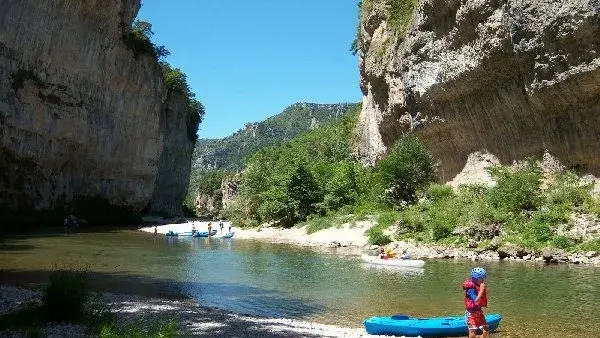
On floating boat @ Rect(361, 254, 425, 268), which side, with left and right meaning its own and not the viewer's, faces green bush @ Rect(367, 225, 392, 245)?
right

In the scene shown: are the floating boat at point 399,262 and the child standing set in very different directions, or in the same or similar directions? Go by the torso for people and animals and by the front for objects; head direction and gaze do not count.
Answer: very different directions

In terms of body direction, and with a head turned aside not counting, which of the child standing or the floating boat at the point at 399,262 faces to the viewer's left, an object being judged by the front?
the floating boat

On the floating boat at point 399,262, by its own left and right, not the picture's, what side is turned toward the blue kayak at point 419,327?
left

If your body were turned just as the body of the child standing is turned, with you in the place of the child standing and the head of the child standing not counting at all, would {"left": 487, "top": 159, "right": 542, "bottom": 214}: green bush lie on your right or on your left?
on your left

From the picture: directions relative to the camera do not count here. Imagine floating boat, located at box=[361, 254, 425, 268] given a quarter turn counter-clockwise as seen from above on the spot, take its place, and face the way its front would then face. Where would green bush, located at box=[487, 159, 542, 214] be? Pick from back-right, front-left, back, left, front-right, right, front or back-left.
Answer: back-left

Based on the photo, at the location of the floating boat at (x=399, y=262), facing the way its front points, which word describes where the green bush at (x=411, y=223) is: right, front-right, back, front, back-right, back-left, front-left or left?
right

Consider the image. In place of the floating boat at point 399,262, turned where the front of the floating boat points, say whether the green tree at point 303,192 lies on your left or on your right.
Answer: on your right

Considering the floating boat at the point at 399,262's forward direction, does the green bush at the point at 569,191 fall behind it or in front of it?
behind

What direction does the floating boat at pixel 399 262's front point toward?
to the viewer's left
